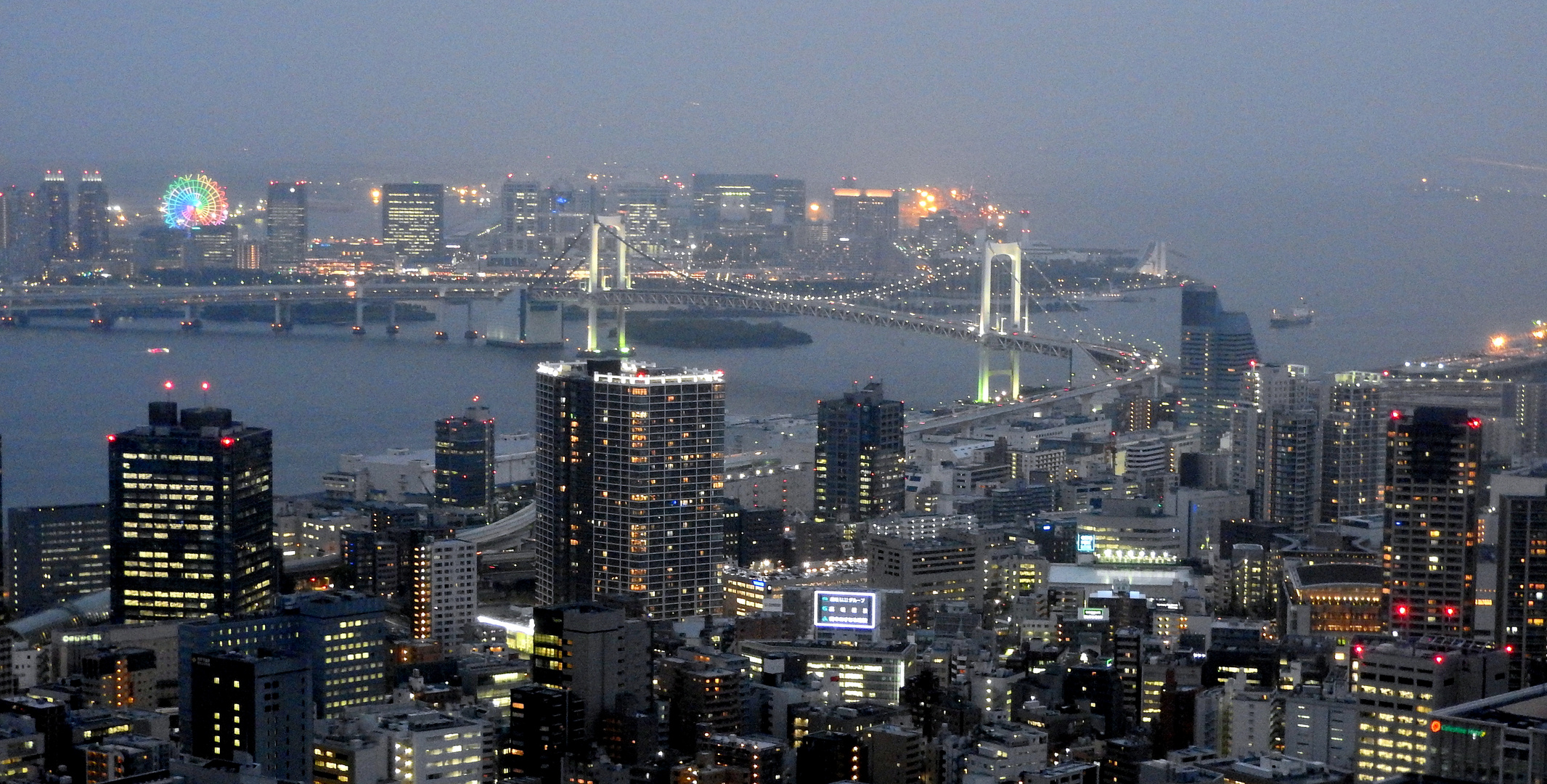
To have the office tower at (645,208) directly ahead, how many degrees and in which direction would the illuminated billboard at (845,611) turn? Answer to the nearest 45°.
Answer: approximately 180°

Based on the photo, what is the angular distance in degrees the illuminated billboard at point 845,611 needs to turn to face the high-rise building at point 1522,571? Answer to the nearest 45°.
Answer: approximately 90° to its left

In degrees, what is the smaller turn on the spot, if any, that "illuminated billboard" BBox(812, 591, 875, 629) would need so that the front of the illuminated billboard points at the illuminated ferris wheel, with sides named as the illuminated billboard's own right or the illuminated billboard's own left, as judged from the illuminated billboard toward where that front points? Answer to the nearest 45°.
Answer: approximately 135° to the illuminated billboard's own right

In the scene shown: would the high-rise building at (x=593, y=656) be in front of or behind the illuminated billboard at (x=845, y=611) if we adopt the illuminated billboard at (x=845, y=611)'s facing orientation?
in front

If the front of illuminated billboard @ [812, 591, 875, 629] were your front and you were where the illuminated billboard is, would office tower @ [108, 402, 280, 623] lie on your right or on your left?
on your right

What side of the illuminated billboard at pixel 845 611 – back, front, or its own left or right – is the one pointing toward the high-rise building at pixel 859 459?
back

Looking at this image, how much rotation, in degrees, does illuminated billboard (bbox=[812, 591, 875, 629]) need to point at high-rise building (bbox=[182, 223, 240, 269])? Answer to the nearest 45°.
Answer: approximately 135° to its right

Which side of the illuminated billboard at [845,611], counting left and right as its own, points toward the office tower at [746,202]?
back

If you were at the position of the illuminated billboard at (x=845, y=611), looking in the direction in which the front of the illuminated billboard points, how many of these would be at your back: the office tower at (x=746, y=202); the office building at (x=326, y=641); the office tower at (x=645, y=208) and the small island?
3

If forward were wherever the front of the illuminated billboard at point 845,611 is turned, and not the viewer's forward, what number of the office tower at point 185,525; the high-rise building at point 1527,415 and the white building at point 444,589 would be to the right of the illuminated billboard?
2

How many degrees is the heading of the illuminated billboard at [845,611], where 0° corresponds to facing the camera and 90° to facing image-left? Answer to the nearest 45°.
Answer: approximately 0°

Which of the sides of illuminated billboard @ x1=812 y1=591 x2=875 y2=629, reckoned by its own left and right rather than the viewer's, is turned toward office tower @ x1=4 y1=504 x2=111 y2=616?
right
